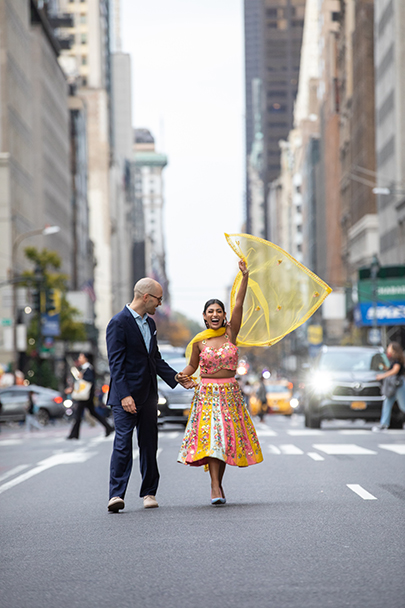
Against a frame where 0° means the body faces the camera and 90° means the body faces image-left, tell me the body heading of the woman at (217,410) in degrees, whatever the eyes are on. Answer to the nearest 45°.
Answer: approximately 0°

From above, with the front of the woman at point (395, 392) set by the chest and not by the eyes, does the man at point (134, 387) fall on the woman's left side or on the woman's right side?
on the woman's left side

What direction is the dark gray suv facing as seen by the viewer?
toward the camera

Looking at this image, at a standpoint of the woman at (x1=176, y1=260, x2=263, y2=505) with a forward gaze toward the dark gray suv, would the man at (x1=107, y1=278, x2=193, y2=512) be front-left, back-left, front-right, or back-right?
back-left

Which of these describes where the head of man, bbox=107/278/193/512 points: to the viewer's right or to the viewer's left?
to the viewer's right

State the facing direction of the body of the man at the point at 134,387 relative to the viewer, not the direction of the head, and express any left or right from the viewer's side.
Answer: facing the viewer and to the right of the viewer

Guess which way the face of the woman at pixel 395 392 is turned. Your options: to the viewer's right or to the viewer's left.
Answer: to the viewer's left

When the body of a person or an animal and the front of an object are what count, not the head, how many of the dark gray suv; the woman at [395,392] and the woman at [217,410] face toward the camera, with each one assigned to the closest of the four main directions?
2

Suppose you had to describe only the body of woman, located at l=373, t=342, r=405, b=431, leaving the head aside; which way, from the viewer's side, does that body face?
to the viewer's left

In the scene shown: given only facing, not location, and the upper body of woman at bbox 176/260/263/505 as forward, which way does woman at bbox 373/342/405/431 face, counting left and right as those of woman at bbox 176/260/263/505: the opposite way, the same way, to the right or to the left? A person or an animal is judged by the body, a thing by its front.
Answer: to the right

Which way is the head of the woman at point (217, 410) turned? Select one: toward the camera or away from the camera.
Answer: toward the camera
